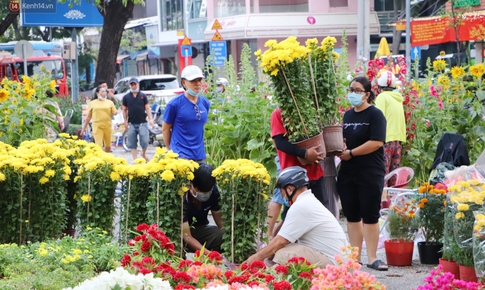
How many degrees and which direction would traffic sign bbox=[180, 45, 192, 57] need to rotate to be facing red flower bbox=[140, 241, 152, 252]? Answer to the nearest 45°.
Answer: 0° — it already faces it

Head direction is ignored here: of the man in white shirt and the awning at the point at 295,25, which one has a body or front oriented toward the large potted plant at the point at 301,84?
the awning

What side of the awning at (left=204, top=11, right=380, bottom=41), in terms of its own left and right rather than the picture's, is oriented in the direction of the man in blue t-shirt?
front

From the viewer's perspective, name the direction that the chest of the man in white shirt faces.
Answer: to the viewer's left

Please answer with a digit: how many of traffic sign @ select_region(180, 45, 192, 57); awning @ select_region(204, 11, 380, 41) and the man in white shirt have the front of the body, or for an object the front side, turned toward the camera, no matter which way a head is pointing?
2

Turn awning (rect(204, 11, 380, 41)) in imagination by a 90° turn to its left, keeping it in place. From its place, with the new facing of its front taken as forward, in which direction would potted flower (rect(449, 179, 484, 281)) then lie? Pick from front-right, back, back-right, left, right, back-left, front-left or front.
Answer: right

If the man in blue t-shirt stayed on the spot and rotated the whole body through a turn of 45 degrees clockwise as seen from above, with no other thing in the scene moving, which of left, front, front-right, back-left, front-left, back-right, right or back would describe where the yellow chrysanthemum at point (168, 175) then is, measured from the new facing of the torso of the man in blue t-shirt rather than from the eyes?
front

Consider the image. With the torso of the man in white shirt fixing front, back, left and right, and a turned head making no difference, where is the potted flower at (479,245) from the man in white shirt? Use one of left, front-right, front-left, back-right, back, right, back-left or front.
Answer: back

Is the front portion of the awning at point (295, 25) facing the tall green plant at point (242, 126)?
yes

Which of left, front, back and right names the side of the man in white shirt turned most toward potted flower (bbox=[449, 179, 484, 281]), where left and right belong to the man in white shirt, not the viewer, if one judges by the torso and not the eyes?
back

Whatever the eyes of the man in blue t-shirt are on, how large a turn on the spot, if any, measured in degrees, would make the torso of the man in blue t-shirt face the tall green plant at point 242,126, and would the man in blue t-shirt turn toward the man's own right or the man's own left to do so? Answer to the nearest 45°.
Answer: approximately 135° to the man's own left

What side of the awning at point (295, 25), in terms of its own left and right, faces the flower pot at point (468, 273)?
front

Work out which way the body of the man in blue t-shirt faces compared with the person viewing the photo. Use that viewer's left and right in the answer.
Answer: facing the viewer and to the right of the viewer

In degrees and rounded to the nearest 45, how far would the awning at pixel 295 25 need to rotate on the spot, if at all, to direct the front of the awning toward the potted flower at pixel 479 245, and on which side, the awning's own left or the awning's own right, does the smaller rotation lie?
0° — it already faces it

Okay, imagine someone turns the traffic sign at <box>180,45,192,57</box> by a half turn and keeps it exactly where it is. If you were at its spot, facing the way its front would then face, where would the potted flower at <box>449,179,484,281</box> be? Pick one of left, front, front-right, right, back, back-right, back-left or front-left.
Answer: back

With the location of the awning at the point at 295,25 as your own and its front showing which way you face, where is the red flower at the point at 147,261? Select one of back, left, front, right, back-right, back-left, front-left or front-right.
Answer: front

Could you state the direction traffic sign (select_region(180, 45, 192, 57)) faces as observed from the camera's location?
facing the viewer

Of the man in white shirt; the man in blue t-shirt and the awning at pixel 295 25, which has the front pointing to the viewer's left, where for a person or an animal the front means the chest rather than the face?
the man in white shirt

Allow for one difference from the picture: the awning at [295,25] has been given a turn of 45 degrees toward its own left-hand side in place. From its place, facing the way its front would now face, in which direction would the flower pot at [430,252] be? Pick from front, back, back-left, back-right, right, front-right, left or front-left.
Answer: front-right
